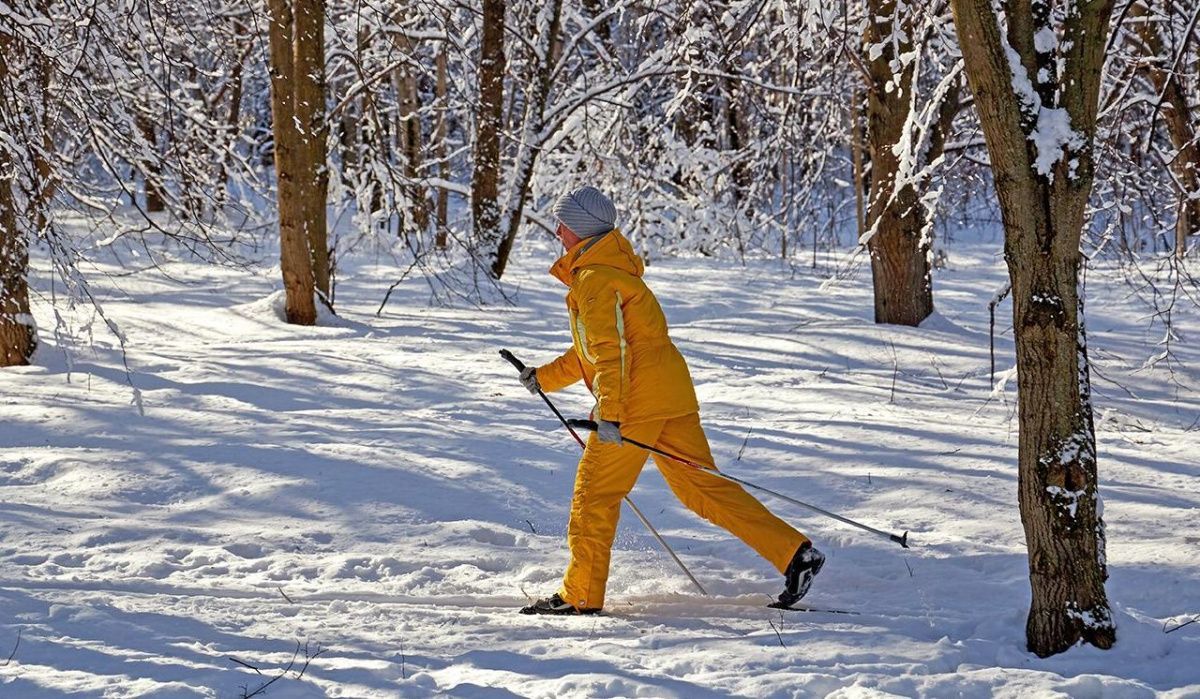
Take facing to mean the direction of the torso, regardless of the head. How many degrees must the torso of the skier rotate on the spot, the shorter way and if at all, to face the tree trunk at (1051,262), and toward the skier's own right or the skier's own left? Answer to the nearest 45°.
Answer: approximately 135° to the skier's own left

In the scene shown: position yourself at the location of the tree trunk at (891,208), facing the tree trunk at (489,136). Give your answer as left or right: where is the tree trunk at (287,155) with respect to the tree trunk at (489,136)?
left

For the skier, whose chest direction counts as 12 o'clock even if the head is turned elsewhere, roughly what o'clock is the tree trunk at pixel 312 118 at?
The tree trunk is roughly at 2 o'clock from the skier.

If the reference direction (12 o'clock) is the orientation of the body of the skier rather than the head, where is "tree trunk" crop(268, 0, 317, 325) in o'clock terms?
The tree trunk is roughly at 2 o'clock from the skier.

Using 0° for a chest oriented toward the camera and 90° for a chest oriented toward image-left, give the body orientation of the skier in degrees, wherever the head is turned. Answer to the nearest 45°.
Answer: approximately 90°

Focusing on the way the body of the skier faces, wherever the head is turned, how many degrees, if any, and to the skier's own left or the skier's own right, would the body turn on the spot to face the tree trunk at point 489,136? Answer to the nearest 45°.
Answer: approximately 90° to the skier's own right

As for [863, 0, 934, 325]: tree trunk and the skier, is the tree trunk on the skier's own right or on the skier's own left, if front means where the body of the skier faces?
on the skier's own right

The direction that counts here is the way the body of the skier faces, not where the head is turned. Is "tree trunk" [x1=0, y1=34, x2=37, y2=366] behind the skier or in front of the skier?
in front
